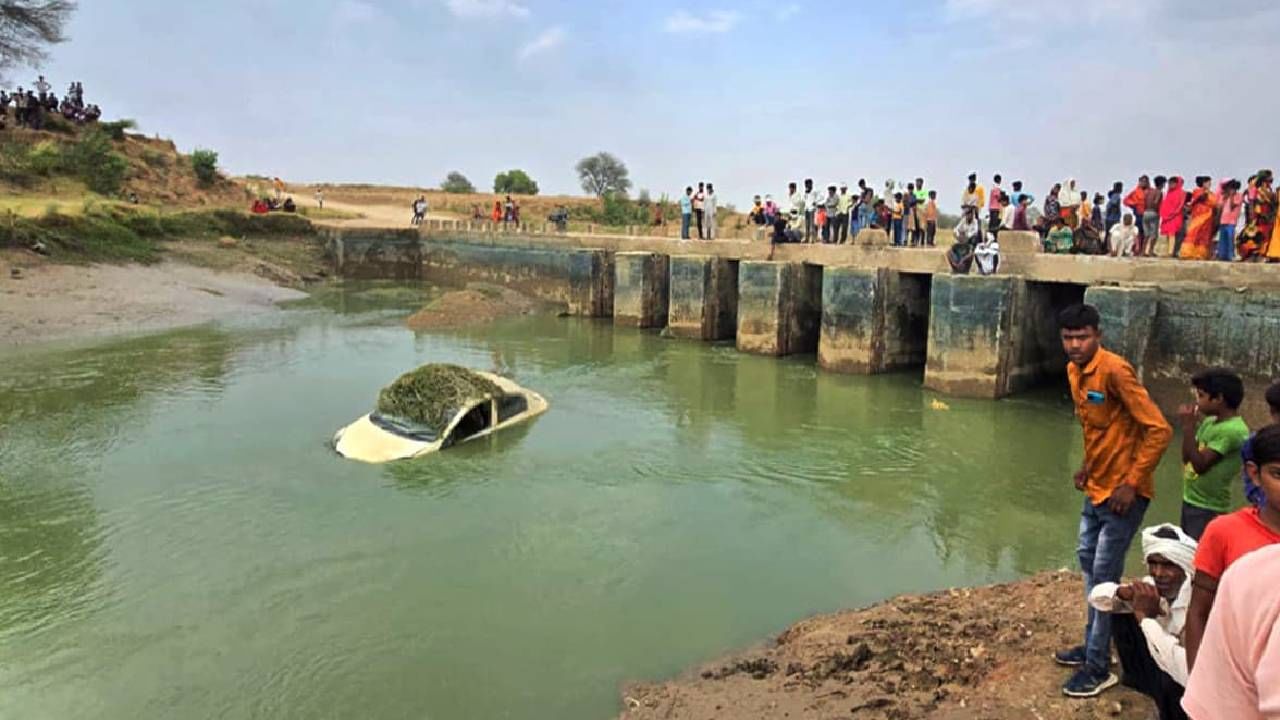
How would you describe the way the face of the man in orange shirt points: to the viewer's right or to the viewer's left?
to the viewer's left

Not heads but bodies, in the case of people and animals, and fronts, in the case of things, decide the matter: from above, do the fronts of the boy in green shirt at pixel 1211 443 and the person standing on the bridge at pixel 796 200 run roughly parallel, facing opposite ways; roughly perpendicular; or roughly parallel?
roughly perpendicular

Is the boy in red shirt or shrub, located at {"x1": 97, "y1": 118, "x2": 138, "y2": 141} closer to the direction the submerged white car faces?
the boy in red shirt

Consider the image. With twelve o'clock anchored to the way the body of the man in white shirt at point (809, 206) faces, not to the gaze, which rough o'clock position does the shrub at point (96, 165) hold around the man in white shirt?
The shrub is roughly at 2 o'clock from the man in white shirt.

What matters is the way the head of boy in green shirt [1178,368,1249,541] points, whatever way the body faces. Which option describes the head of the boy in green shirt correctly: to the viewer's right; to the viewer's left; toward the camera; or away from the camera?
to the viewer's left

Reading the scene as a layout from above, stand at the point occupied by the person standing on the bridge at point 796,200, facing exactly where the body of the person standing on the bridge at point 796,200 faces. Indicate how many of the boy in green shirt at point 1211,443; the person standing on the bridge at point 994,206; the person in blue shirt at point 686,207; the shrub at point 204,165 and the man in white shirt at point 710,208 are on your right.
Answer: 3

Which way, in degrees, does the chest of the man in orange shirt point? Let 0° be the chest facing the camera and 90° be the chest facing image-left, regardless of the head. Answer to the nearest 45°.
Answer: approximately 45°

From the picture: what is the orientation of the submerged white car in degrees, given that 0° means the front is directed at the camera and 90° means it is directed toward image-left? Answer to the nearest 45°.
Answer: approximately 45°

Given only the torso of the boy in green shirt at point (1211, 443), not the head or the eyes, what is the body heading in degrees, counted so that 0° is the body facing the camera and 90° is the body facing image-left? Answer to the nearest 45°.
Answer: approximately 90°
